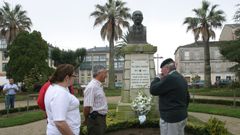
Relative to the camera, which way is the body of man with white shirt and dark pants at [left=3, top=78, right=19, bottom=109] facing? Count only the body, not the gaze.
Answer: toward the camera

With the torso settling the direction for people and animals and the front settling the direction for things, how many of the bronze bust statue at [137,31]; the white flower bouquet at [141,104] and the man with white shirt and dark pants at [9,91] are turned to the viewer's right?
0

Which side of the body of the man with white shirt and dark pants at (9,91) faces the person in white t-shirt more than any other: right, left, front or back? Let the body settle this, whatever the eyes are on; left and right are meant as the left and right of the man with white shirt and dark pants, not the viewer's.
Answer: front

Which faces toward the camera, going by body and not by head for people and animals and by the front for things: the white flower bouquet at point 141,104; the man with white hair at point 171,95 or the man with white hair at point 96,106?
the white flower bouquet

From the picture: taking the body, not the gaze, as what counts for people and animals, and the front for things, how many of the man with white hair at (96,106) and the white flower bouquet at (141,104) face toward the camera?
1

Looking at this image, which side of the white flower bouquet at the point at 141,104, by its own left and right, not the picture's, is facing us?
front

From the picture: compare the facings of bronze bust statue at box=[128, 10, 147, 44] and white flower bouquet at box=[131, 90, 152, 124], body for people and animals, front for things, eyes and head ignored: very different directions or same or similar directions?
same or similar directions

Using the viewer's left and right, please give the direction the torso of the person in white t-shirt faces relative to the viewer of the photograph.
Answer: facing to the right of the viewer

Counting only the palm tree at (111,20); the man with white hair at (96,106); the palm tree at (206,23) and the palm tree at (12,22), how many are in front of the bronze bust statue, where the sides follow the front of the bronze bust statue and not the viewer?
1

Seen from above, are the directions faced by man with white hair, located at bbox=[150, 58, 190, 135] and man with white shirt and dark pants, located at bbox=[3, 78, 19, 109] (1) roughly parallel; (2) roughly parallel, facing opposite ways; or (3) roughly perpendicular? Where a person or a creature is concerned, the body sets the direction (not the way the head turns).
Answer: roughly parallel, facing opposite ways

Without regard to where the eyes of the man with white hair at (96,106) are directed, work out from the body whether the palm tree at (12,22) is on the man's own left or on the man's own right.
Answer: on the man's own left
